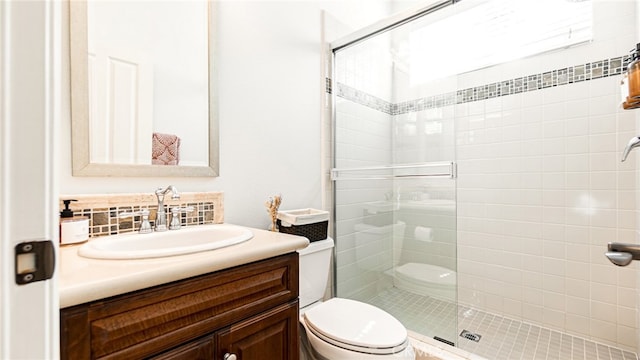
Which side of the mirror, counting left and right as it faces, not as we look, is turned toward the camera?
front

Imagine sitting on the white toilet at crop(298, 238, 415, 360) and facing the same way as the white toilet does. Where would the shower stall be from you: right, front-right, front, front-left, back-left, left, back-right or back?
left

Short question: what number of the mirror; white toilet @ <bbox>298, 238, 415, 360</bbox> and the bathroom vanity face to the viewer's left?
0

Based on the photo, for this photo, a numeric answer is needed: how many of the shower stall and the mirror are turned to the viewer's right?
0

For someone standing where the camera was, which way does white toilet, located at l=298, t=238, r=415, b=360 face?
facing the viewer and to the right of the viewer

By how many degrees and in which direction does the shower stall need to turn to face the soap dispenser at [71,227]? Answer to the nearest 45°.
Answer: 0° — it already faces it

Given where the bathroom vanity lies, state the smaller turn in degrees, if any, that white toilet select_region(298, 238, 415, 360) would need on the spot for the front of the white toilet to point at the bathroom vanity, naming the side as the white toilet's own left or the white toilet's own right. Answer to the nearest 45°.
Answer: approximately 90° to the white toilet's own right

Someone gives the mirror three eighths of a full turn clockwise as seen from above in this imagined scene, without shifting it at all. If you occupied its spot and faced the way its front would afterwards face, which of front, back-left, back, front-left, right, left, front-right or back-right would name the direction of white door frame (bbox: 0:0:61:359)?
back-left

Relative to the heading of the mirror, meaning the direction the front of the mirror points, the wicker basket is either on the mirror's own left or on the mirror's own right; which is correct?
on the mirror's own left

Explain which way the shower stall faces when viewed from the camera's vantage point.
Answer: facing the viewer and to the left of the viewer
